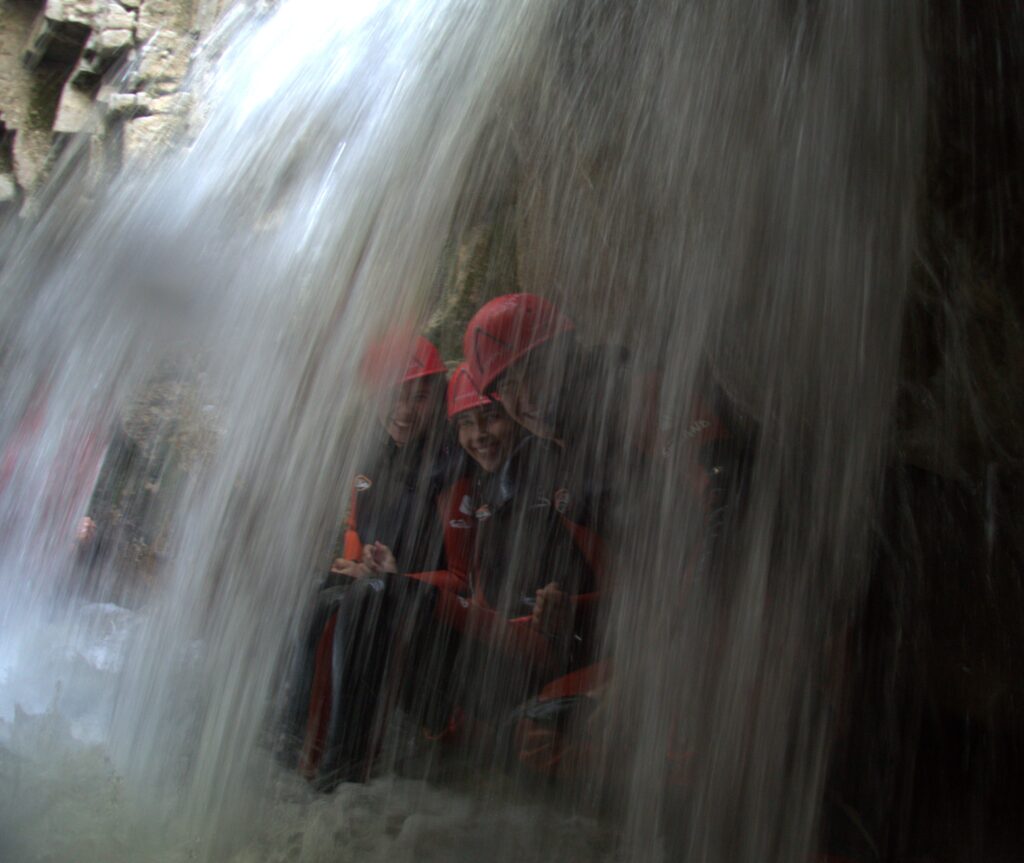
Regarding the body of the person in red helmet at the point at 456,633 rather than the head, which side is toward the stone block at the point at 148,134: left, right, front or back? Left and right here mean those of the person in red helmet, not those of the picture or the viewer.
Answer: right

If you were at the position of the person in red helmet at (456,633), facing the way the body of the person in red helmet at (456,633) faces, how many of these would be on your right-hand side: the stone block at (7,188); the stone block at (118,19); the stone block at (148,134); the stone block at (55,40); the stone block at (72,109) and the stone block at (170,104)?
6

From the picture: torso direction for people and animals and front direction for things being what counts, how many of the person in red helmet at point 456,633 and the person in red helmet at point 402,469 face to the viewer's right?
0

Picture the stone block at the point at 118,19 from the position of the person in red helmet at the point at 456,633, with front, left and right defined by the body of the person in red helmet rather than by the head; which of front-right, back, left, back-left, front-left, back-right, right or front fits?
right

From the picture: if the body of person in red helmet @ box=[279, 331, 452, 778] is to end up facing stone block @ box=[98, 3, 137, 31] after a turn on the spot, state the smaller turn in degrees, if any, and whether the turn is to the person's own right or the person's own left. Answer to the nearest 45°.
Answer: approximately 90° to the person's own right

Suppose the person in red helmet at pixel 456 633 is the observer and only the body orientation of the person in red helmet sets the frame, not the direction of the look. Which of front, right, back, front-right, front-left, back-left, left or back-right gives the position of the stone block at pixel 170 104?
right

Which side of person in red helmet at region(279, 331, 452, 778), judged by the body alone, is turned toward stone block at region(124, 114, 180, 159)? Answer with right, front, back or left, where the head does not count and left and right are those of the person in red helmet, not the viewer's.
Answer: right

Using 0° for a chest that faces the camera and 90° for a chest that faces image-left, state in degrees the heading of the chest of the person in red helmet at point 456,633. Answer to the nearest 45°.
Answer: approximately 45°

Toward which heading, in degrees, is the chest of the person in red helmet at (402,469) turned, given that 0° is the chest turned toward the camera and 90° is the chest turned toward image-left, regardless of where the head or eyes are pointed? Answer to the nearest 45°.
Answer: approximately 45°

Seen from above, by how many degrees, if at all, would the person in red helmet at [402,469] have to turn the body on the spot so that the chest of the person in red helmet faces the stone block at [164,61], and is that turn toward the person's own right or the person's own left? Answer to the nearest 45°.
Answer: approximately 90° to the person's own right
